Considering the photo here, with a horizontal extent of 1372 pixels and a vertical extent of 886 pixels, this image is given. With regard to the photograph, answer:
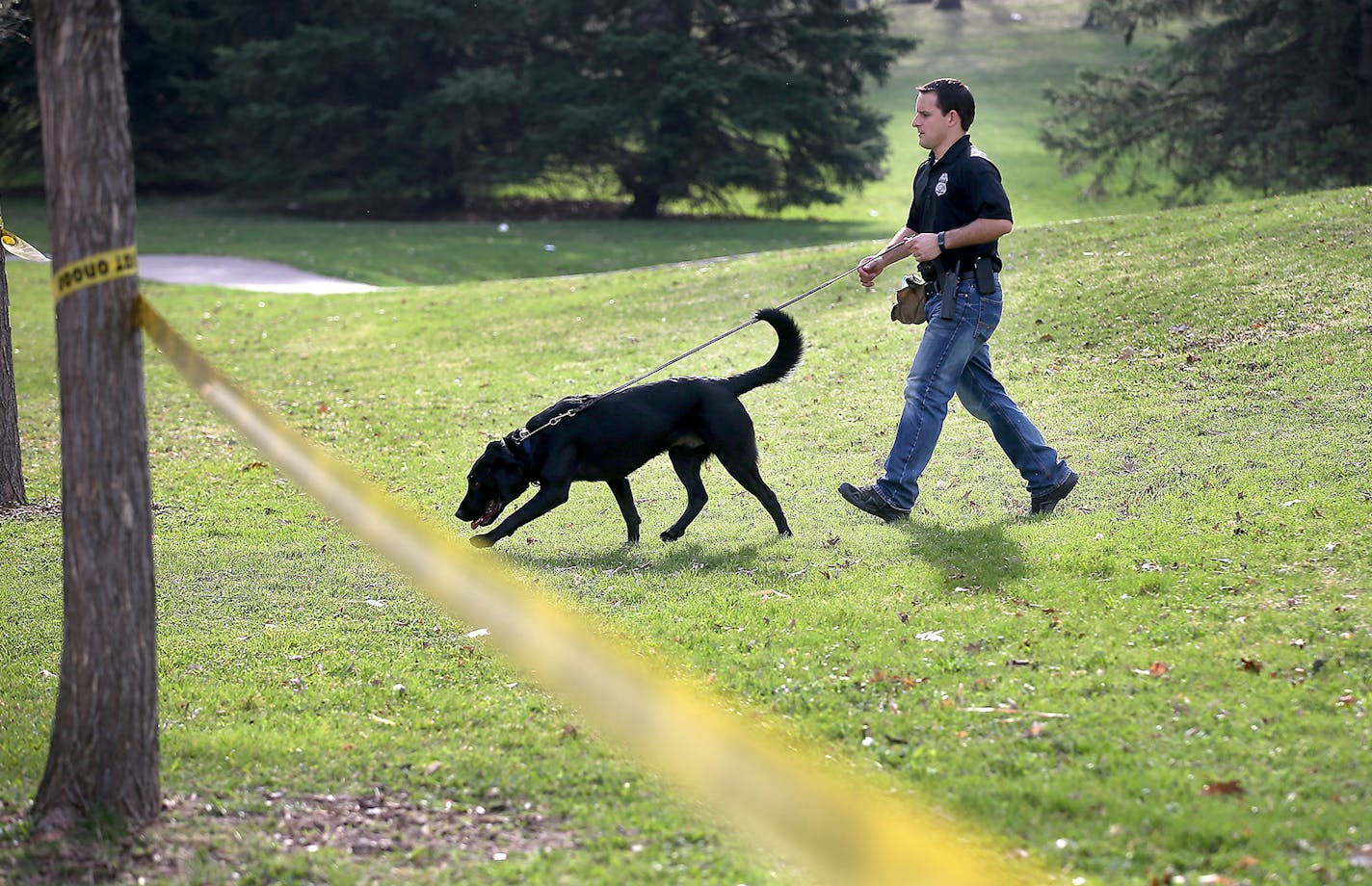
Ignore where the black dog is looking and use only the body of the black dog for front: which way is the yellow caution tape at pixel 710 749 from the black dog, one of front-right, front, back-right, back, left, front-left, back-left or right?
left

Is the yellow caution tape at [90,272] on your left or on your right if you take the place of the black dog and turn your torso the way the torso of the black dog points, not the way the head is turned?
on your left

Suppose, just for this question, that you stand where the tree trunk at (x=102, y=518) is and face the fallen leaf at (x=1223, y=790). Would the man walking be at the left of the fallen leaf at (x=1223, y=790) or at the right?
left

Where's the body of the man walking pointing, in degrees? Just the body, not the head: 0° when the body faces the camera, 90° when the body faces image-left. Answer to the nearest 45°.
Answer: approximately 90°

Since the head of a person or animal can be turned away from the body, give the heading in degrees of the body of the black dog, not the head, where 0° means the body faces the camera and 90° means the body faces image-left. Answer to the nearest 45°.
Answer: approximately 90°

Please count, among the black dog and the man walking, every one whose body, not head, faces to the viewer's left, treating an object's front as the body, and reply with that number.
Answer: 2

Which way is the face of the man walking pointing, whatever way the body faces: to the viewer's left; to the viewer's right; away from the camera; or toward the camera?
to the viewer's left

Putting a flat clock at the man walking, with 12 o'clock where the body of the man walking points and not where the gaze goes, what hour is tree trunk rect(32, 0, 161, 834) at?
The tree trunk is roughly at 10 o'clock from the man walking.
